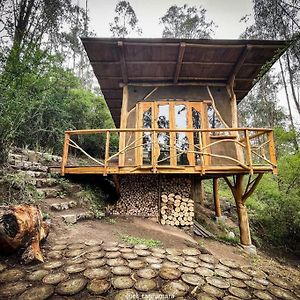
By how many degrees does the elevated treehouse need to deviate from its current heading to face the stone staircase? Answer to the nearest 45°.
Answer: approximately 90° to its right

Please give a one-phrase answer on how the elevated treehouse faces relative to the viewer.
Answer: facing the viewer

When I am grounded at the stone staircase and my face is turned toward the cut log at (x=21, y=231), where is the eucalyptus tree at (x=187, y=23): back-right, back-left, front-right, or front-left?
back-left
